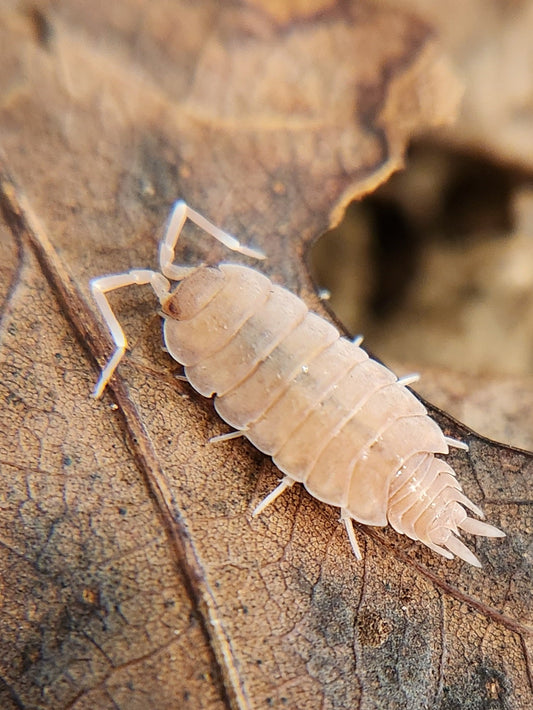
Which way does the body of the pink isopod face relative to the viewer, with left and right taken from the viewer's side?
facing away from the viewer and to the left of the viewer
